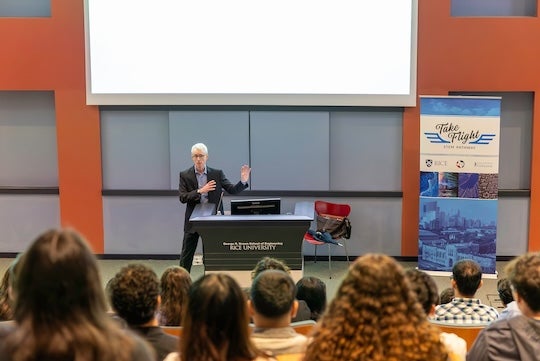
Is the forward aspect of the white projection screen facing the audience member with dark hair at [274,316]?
yes

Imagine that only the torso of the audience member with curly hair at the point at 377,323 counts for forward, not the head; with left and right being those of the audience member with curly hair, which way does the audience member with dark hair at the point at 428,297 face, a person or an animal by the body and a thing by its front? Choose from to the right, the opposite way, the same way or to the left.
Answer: the same way

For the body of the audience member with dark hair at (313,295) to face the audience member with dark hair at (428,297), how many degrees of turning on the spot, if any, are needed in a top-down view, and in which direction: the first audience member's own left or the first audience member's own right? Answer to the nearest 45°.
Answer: approximately 135° to the first audience member's own right

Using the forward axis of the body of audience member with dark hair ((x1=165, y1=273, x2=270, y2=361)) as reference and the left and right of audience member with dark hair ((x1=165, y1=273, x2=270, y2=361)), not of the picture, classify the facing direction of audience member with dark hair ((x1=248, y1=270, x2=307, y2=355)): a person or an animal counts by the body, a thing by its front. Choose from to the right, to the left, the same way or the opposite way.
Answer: the same way

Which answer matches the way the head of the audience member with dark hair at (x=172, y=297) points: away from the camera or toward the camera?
away from the camera

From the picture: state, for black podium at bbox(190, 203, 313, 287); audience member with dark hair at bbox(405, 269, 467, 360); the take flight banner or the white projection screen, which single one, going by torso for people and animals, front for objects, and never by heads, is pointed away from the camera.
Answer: the audience member with dark hair

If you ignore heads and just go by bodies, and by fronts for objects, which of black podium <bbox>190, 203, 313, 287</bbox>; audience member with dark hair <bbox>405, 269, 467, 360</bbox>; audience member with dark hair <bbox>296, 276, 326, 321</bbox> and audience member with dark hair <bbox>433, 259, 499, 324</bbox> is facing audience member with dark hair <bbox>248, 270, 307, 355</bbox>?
the black podium

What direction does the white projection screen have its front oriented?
toward the camera

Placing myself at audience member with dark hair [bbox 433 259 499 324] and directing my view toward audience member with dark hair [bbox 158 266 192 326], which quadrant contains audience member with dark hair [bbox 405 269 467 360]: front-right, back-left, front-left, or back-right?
front-left

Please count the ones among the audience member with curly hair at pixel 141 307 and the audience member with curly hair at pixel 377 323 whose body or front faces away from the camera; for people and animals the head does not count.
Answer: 2

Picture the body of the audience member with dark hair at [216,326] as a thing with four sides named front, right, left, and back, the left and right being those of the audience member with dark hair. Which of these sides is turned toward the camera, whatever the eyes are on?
back

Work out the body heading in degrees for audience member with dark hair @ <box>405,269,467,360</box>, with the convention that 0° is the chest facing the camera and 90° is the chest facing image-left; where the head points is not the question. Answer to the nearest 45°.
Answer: approximately 180°

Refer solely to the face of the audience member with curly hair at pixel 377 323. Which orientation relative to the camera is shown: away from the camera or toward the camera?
away from the camera

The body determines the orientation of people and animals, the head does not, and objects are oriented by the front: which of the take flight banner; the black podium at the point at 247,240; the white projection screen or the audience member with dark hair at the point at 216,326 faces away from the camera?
the audience member with dark hair

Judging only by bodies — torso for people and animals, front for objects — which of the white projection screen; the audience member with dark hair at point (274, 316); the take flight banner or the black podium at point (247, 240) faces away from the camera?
the audience member with dark hair

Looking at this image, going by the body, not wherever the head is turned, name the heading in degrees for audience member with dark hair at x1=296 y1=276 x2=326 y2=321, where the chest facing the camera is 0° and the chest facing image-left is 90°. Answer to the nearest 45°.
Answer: approximately 180°

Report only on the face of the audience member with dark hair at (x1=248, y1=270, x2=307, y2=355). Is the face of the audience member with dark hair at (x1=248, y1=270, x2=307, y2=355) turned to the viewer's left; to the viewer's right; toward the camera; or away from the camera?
away from the camera

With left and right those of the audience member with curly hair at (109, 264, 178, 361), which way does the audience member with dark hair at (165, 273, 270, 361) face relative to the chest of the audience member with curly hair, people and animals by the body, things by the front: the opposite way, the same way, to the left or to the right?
the same way
